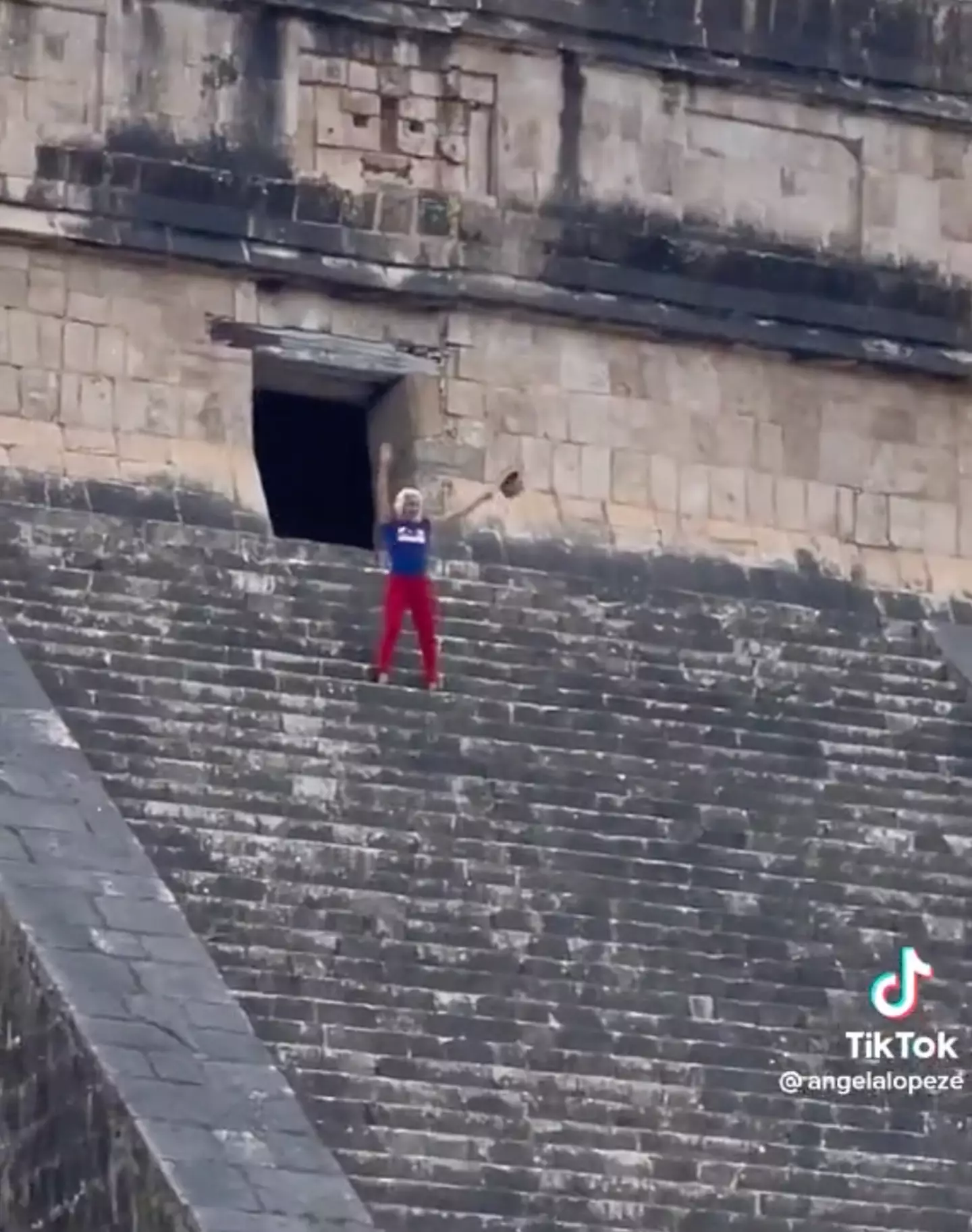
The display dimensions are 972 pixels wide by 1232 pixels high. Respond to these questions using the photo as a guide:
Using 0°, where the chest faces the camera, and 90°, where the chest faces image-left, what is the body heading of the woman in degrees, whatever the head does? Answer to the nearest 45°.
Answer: approximately 0°

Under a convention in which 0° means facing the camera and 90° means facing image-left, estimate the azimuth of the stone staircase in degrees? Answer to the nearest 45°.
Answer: approximately 0°
